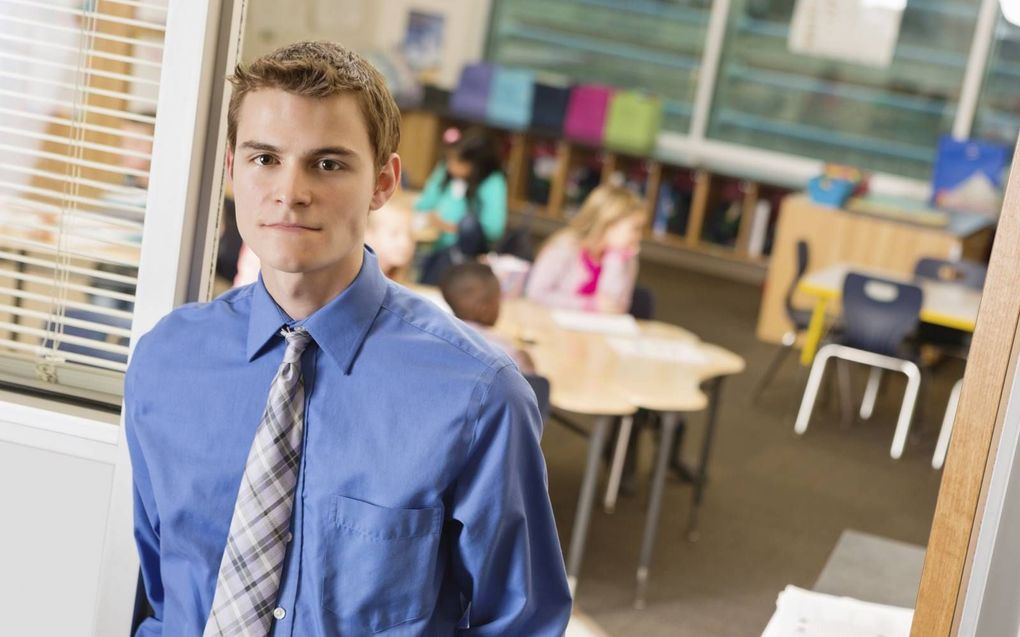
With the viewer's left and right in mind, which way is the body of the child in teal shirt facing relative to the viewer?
facing the viewer and to the left of the viewer

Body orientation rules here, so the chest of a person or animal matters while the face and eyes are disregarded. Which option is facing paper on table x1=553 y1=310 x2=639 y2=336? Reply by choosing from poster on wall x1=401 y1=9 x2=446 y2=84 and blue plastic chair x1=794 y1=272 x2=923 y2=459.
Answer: the poster on wall

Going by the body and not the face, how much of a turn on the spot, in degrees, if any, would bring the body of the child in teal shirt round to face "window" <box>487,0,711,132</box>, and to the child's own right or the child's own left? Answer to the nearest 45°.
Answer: approximately 135° to the child's own right

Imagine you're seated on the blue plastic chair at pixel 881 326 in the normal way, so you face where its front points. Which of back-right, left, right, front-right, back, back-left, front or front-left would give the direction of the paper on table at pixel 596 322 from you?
back-left

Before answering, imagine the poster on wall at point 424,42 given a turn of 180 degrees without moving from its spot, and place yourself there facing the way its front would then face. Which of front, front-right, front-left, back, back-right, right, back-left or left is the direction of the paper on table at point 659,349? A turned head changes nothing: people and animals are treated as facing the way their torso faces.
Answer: back

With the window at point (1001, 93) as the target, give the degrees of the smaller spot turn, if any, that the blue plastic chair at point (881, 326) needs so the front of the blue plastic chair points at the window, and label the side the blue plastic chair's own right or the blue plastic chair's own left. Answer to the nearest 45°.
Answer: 0° — it already faces it

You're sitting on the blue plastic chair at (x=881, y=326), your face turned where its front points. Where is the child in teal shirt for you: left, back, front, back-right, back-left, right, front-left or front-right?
left

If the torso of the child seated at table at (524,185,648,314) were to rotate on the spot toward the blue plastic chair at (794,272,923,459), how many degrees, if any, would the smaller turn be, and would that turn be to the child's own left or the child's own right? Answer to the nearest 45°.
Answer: approximately 90° to the child's own left

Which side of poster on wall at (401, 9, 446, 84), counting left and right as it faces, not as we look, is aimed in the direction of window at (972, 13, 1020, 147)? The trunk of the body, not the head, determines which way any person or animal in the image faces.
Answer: left

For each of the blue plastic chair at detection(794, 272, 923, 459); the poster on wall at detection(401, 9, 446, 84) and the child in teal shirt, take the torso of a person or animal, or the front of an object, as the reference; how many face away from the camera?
1

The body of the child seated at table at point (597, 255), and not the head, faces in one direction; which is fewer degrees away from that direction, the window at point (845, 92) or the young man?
the young man

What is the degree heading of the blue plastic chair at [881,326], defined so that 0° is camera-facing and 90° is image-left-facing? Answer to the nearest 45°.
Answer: approximately 180°

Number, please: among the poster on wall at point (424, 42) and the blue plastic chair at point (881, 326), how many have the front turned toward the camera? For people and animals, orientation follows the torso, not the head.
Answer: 1
